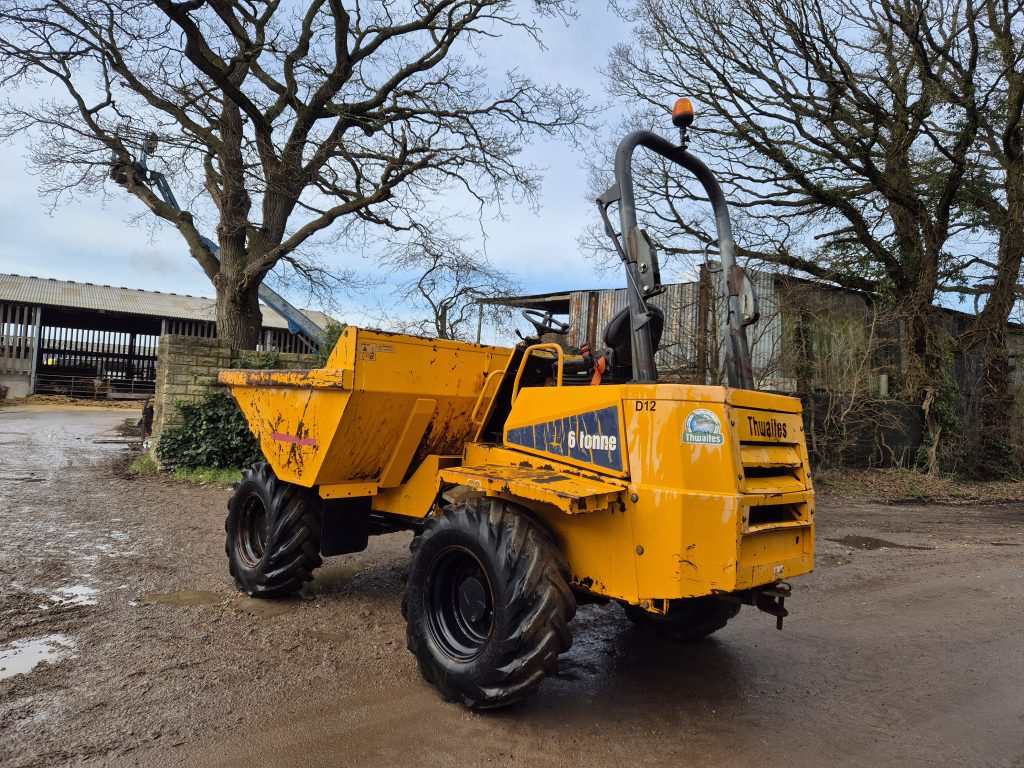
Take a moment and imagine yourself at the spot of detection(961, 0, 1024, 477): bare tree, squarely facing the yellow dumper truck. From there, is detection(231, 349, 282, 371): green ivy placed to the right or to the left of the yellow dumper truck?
right

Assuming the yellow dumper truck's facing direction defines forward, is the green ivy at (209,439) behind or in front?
in front

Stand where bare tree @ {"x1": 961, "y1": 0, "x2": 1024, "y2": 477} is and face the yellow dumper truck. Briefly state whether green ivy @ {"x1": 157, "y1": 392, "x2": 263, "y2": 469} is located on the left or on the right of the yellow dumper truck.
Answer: right

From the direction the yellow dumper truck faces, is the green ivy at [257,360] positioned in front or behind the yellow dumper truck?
in front

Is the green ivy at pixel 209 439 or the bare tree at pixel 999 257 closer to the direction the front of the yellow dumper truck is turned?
the green ivy

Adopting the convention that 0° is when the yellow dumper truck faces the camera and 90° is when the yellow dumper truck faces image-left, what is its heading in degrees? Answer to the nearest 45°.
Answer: approximately 135°

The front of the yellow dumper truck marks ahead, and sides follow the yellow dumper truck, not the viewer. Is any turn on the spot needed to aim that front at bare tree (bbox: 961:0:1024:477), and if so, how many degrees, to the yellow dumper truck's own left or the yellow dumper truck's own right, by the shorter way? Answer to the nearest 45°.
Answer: approximately 90° to the yellow dumper truck's own right
